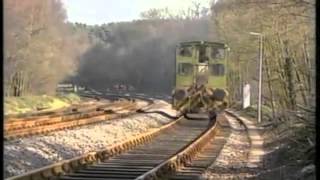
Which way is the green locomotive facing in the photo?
toward the camera

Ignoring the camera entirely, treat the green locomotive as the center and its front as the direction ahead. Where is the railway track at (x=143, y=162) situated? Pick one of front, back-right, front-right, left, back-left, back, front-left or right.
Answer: front
